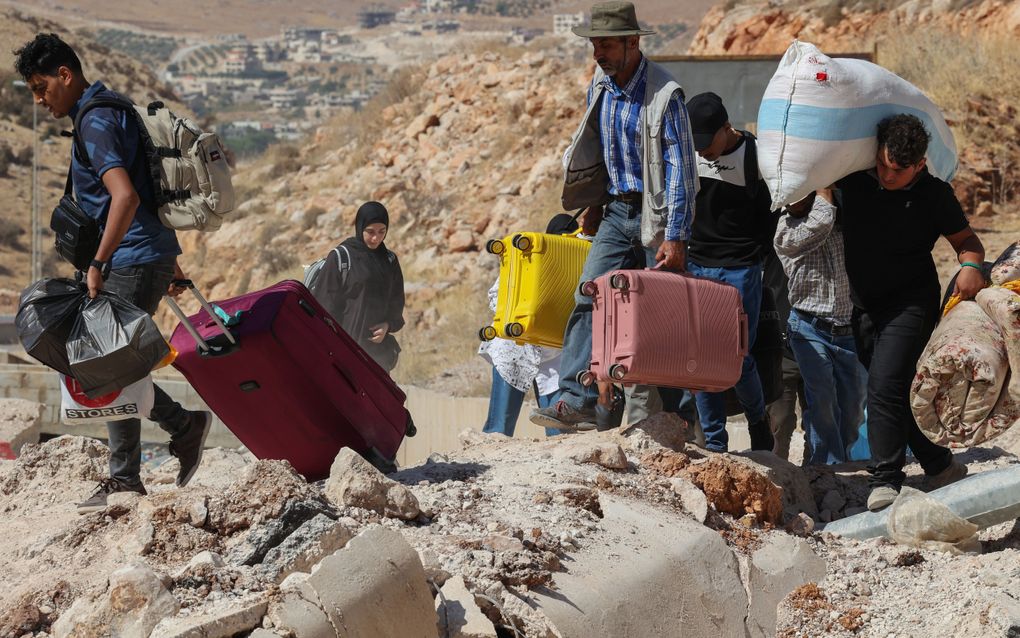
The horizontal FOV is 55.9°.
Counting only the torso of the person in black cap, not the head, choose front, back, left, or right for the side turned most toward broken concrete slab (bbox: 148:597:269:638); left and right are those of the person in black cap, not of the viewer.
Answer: front

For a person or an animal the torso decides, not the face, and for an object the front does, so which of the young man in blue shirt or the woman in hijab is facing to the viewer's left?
the young man in blue shirt

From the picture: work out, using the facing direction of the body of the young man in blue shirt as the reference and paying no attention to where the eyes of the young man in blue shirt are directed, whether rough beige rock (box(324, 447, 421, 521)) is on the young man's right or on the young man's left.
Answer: on the young man's left

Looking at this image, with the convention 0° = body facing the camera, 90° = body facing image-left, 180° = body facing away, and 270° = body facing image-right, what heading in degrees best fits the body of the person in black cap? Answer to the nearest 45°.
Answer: approximately 45°

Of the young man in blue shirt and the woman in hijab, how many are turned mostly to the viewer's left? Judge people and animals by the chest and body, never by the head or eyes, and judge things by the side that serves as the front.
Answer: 1

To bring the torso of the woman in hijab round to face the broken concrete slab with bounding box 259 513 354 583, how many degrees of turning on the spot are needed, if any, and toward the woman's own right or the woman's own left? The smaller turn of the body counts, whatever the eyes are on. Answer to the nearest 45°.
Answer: approximately 45° to the woman's own right

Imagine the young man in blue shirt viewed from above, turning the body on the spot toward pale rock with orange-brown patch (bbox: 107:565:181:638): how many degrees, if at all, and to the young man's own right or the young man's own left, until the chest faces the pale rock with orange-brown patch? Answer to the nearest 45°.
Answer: approximately 90° to the young man's own left

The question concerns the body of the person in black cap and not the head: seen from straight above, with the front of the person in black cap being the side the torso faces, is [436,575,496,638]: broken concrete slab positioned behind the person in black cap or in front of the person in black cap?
in front

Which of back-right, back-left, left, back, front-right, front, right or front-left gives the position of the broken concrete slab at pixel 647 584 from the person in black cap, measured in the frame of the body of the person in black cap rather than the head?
front-left

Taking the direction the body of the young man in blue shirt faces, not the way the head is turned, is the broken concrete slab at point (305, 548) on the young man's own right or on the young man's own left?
on the young man's own left

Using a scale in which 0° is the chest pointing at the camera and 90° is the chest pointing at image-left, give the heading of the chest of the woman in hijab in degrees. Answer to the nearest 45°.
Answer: approximately 315°
